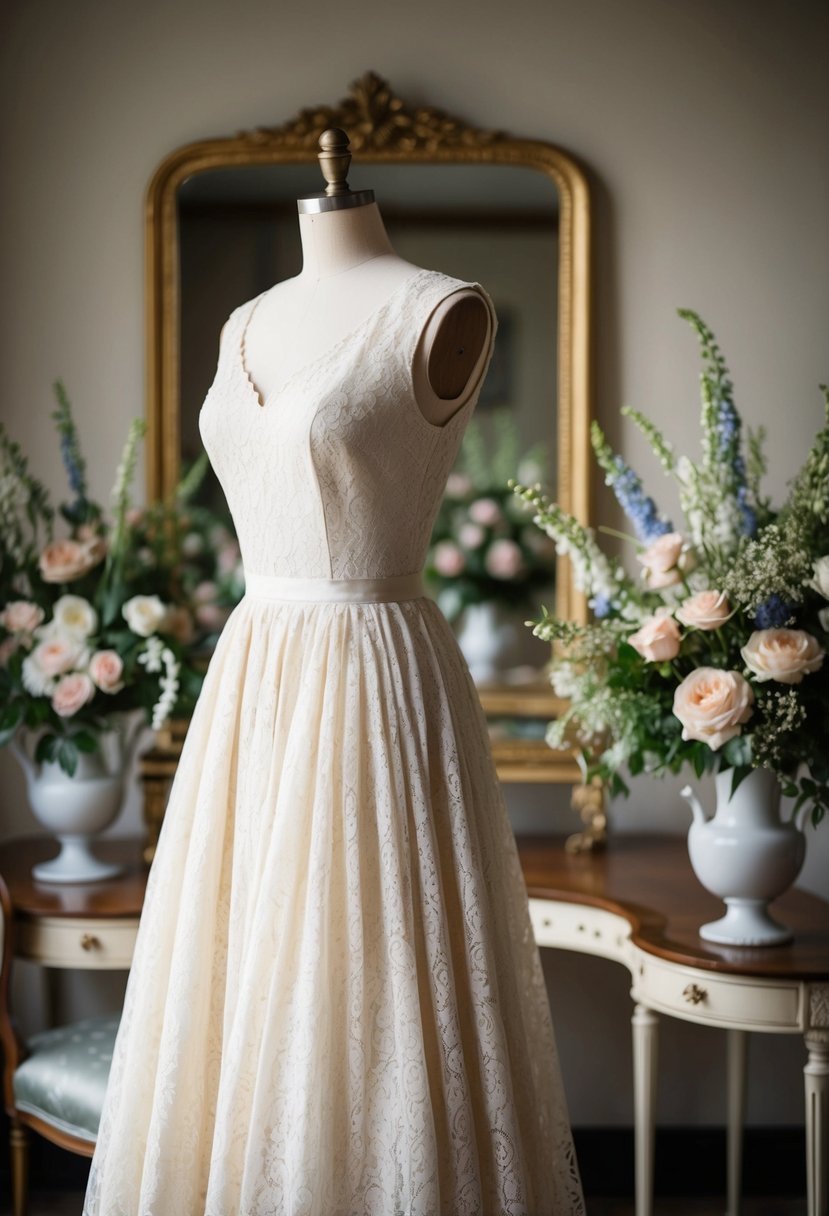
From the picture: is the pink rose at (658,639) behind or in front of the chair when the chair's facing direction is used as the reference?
in front

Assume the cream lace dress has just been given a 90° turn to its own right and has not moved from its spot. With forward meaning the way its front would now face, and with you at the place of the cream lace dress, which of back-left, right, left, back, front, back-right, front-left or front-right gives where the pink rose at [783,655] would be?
right

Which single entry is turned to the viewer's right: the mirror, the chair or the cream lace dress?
the chair

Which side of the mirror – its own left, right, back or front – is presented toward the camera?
front

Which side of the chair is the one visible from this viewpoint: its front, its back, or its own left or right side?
right

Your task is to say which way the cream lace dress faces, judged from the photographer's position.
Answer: facing the viewer and to the left of the viewer

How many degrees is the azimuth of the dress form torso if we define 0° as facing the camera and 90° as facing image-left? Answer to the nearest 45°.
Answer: approximately 45°

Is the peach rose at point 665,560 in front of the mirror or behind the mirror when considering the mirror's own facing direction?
in front
